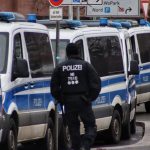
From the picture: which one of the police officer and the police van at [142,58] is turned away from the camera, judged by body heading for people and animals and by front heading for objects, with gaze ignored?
the police officer

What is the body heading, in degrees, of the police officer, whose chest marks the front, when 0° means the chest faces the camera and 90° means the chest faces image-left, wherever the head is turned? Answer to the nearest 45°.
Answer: approximately 180°

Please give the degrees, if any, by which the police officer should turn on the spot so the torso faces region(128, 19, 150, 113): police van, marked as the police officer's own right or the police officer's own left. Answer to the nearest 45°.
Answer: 0° — they already face it

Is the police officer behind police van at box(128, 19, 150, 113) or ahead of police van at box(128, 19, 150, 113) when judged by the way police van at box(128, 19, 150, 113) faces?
ahead

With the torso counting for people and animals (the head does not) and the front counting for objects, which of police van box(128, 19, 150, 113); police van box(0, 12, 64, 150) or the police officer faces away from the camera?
the police officer

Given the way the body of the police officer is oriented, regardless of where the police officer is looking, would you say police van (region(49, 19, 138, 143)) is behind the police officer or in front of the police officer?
in front

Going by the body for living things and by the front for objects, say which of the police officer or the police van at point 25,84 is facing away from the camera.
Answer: the police officer

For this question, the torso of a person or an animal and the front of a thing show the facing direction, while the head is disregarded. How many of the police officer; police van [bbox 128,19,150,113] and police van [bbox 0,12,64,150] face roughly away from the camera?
1

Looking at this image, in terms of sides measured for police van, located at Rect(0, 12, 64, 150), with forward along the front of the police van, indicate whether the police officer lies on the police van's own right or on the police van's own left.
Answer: on the police van's own left

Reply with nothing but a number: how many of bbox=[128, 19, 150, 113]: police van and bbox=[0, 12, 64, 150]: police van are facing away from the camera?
0
